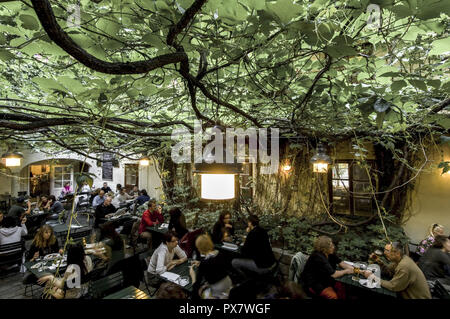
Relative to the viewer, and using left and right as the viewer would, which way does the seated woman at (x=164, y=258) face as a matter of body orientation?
facing the viewer and to the right of the viewer

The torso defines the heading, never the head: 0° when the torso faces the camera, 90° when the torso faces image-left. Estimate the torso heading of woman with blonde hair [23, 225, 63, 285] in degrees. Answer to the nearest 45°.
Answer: approximately 315°

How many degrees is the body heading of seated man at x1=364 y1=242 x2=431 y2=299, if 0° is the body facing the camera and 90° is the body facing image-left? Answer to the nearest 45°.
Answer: approximately 90°

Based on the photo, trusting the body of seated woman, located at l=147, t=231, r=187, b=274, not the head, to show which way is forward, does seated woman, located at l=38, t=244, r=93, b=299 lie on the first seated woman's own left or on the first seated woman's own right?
on the first seated woman's own right
